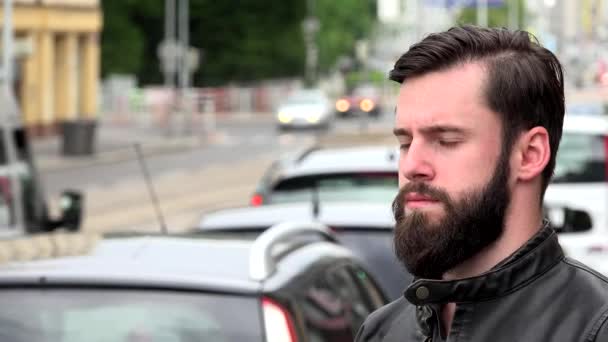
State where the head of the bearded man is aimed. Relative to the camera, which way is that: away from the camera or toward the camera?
toward the camera

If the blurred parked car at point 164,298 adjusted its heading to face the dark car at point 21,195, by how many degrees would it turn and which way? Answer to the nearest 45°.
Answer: approximately 45° to its left

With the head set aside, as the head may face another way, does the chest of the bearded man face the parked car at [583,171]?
no

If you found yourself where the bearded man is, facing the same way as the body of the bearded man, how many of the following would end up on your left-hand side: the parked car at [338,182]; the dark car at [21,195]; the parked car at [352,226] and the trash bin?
0

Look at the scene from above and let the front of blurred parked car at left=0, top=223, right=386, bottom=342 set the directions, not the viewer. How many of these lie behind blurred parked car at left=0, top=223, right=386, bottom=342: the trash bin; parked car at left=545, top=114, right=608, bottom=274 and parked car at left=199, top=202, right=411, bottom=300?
0

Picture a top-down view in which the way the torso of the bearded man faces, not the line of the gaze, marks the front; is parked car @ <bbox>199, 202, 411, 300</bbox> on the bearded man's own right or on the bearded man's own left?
on the bearded man's own right

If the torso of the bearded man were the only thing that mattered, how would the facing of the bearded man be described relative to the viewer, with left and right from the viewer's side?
facing the viewer and to the left of the viewer
